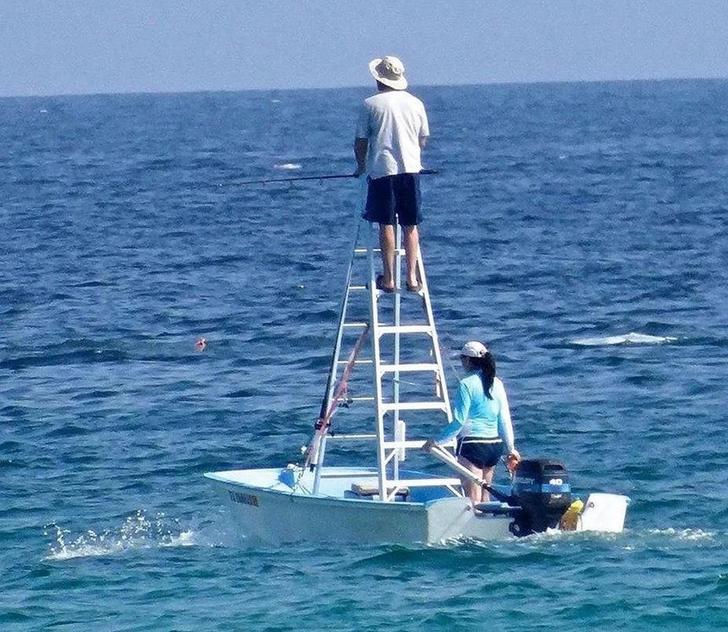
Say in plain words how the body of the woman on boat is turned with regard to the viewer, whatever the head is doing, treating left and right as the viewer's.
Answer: facing away from the viewer and to the left of the viewer

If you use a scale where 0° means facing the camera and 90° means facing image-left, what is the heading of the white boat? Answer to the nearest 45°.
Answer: approximately 135°
